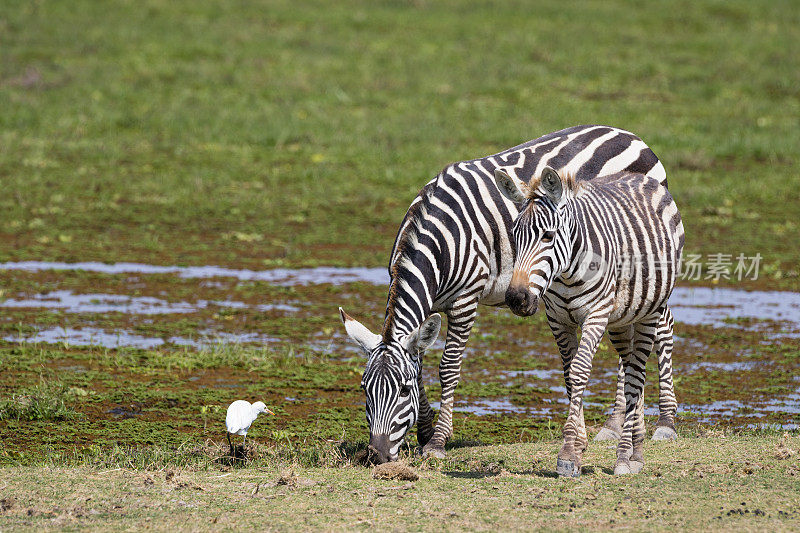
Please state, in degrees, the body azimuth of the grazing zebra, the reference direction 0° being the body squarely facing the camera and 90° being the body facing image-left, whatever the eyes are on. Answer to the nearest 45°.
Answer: approximately 45°

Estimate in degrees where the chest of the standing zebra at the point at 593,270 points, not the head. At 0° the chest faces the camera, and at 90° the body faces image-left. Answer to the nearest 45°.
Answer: approximately 45°

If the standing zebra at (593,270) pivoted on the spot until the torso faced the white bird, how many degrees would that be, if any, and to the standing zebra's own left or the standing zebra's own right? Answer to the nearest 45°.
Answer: approximately 45° to the standing zebra's own right
